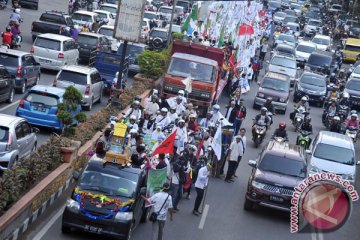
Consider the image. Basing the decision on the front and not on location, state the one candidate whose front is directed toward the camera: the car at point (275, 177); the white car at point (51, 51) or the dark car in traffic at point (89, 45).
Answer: the car at point (275, 177)

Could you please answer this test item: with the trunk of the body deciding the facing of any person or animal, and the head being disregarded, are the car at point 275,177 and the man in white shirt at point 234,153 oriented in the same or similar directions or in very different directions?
same or similar directions

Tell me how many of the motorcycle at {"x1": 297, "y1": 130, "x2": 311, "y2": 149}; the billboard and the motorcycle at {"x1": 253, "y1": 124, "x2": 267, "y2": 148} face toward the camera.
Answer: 3

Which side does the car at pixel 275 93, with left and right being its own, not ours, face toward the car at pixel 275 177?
front

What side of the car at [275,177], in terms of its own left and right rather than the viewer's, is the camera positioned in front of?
front

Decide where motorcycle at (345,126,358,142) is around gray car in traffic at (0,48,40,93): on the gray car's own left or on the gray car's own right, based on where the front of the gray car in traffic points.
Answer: on the gray car's own right

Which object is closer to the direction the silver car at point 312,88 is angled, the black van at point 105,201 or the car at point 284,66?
the black van

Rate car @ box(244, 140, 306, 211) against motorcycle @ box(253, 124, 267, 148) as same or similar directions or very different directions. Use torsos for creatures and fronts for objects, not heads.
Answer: same or similar directions

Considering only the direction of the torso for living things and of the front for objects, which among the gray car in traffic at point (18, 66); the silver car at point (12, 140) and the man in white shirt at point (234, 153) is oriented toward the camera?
the man in white shirt

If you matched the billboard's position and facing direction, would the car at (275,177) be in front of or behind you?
in front

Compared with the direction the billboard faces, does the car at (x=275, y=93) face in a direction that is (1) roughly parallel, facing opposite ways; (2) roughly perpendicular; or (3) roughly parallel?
roughly parallel

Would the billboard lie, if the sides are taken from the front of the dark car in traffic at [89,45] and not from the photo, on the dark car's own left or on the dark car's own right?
on the dark car's own right

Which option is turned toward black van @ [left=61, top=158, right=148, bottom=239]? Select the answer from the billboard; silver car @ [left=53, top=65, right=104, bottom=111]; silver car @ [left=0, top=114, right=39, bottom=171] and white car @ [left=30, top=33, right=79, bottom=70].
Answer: the billboard

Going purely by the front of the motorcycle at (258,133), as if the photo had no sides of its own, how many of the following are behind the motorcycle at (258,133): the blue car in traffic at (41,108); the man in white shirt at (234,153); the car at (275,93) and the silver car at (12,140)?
1
